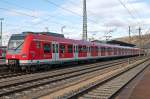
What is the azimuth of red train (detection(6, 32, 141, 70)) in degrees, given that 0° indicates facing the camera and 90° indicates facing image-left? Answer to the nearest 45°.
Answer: approximately 45°
